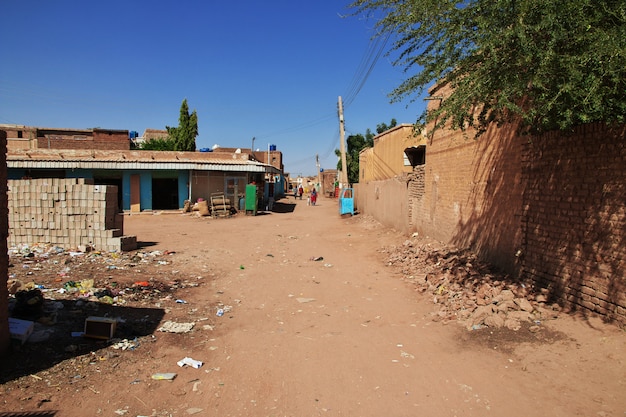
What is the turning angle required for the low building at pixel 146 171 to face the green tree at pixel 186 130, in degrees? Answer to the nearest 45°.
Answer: approximately 180°

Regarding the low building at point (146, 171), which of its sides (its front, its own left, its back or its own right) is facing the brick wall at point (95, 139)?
back

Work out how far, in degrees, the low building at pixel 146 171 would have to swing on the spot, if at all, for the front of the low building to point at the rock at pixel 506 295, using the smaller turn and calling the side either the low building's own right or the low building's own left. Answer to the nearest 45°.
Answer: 0° — it already faces it

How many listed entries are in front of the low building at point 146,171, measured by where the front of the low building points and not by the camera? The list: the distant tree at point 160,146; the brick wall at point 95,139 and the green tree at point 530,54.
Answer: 1

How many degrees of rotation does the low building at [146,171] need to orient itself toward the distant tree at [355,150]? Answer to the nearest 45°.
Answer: approximately 135° to its left

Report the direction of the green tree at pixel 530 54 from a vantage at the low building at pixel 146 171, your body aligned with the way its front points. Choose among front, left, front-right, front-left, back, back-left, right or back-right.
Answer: front

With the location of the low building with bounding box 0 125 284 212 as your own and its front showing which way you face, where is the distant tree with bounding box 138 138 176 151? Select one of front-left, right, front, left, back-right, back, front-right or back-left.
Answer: back

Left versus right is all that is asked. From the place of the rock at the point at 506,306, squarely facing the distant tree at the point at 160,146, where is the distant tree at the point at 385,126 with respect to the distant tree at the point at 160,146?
right

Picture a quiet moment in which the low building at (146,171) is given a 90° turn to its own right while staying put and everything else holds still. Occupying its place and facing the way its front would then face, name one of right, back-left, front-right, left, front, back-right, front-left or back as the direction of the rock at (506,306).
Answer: left

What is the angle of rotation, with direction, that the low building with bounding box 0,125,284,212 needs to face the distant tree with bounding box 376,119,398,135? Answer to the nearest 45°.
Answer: approximately 90° to its left

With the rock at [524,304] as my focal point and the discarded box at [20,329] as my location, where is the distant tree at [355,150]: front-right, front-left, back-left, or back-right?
front-left

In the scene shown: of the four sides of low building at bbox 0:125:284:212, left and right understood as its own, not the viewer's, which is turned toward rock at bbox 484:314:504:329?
front

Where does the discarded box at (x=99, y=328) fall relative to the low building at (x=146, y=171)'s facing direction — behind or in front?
in front
